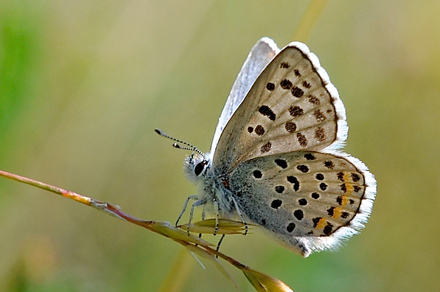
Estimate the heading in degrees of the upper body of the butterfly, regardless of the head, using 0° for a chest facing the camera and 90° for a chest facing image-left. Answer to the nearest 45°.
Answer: approximately 90°
